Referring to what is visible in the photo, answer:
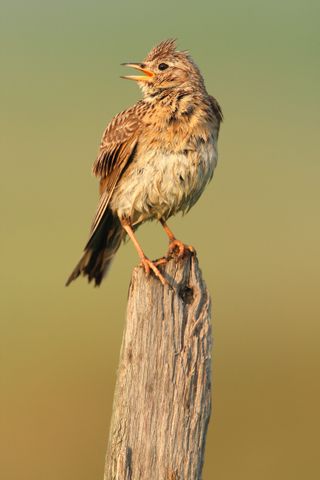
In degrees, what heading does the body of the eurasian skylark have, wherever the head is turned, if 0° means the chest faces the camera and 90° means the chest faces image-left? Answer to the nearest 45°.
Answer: approximately 315°
